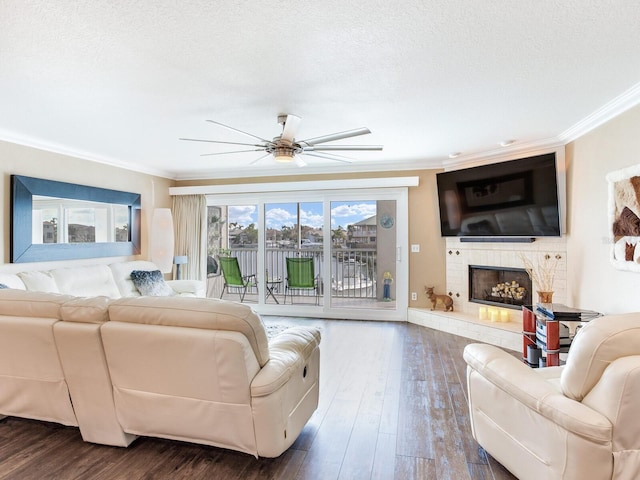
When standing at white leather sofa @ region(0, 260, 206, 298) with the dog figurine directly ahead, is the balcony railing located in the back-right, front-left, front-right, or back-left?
front-left

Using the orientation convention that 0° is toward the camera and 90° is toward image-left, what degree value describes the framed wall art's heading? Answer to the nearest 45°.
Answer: approximately 45°

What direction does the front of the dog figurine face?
to the viewer's left

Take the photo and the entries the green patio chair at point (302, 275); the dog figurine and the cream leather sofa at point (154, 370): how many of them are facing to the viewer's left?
1

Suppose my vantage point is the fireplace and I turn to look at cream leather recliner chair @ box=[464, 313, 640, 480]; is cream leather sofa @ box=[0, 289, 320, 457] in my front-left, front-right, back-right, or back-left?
front-right

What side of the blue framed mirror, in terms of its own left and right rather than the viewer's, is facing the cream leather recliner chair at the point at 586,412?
front

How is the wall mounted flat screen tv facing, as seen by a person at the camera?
facing the viewer and to the left of the viewer

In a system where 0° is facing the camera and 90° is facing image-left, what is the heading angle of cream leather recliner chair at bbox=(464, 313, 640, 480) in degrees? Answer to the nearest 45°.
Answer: approximately 135°

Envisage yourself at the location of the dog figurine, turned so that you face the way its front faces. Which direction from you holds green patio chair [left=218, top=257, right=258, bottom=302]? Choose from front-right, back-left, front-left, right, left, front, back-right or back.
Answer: front

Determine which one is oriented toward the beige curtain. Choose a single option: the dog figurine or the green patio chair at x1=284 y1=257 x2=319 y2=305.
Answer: the dog figurine

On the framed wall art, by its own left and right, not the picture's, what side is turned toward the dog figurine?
right

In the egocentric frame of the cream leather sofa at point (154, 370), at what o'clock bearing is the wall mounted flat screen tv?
The wall mounted flat screen tv is roughly at 1 o'clock from the cream leather sofa.

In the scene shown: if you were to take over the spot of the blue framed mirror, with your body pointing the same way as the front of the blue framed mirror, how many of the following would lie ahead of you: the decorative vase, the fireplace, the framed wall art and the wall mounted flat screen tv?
4

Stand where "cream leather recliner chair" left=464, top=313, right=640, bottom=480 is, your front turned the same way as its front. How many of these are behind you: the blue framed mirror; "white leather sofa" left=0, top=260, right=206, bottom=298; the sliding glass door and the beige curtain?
0

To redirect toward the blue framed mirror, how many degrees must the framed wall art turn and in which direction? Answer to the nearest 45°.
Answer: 0° — it already faces it

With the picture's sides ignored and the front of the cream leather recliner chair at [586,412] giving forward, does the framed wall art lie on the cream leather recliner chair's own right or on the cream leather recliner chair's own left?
on the cream leather recliner chair's own right

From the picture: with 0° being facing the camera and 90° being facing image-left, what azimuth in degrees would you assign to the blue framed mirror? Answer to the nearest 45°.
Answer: approximately 315°
